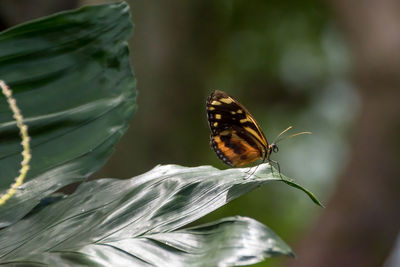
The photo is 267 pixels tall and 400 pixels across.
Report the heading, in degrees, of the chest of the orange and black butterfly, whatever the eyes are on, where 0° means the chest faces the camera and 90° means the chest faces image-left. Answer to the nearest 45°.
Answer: approximately 270°
